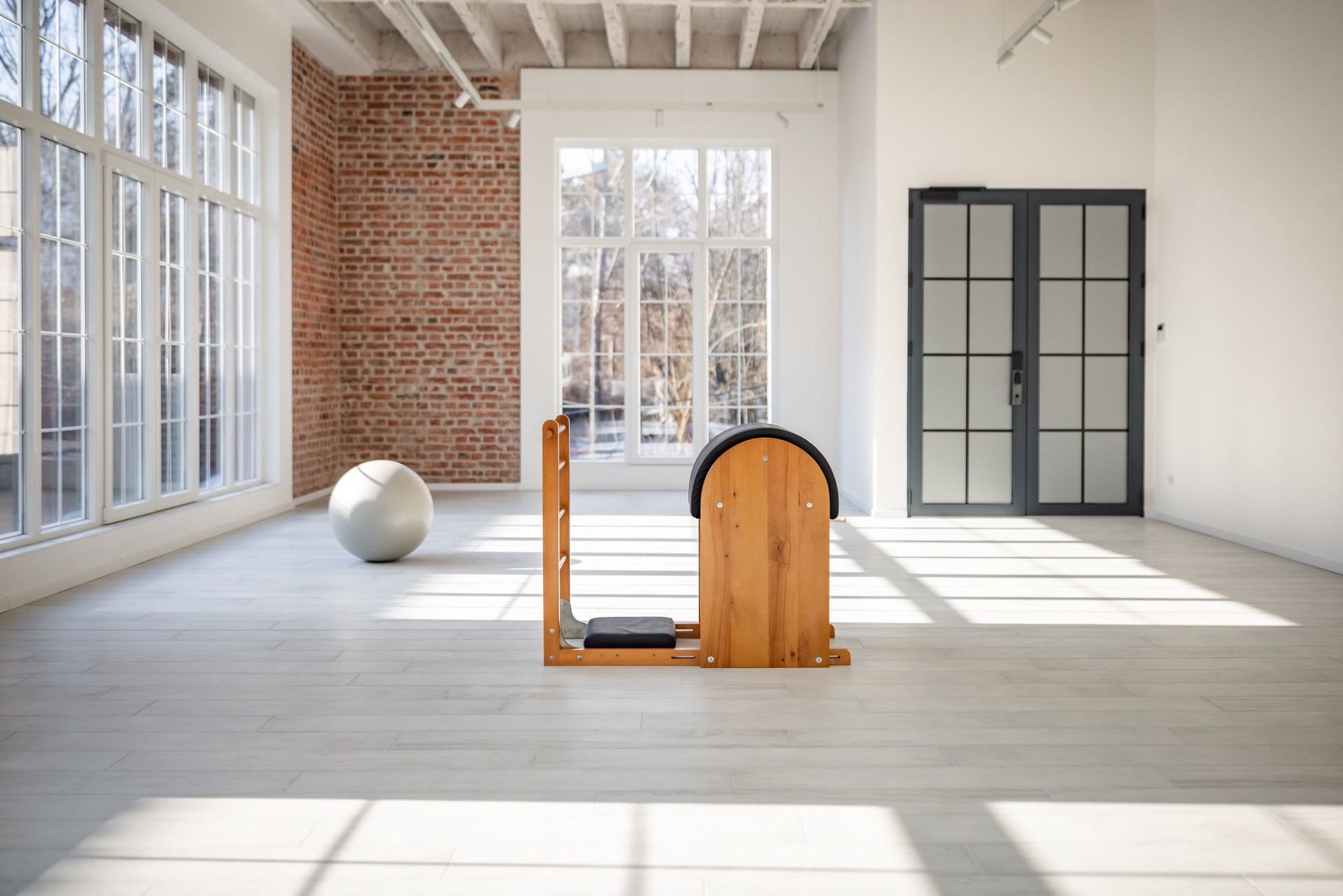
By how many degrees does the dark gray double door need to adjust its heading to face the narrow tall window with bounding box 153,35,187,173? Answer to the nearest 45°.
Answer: approximately 45° to its right

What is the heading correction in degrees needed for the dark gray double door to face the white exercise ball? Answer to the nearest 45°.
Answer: approximately 45° to its right

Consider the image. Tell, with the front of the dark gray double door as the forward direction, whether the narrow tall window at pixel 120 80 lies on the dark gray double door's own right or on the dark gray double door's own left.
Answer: on the dark gray double door's own right

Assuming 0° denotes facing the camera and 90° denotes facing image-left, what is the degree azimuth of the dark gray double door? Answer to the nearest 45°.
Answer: approximately 0°

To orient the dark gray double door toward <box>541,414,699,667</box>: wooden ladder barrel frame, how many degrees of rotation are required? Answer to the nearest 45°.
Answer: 0° — it already faces it
